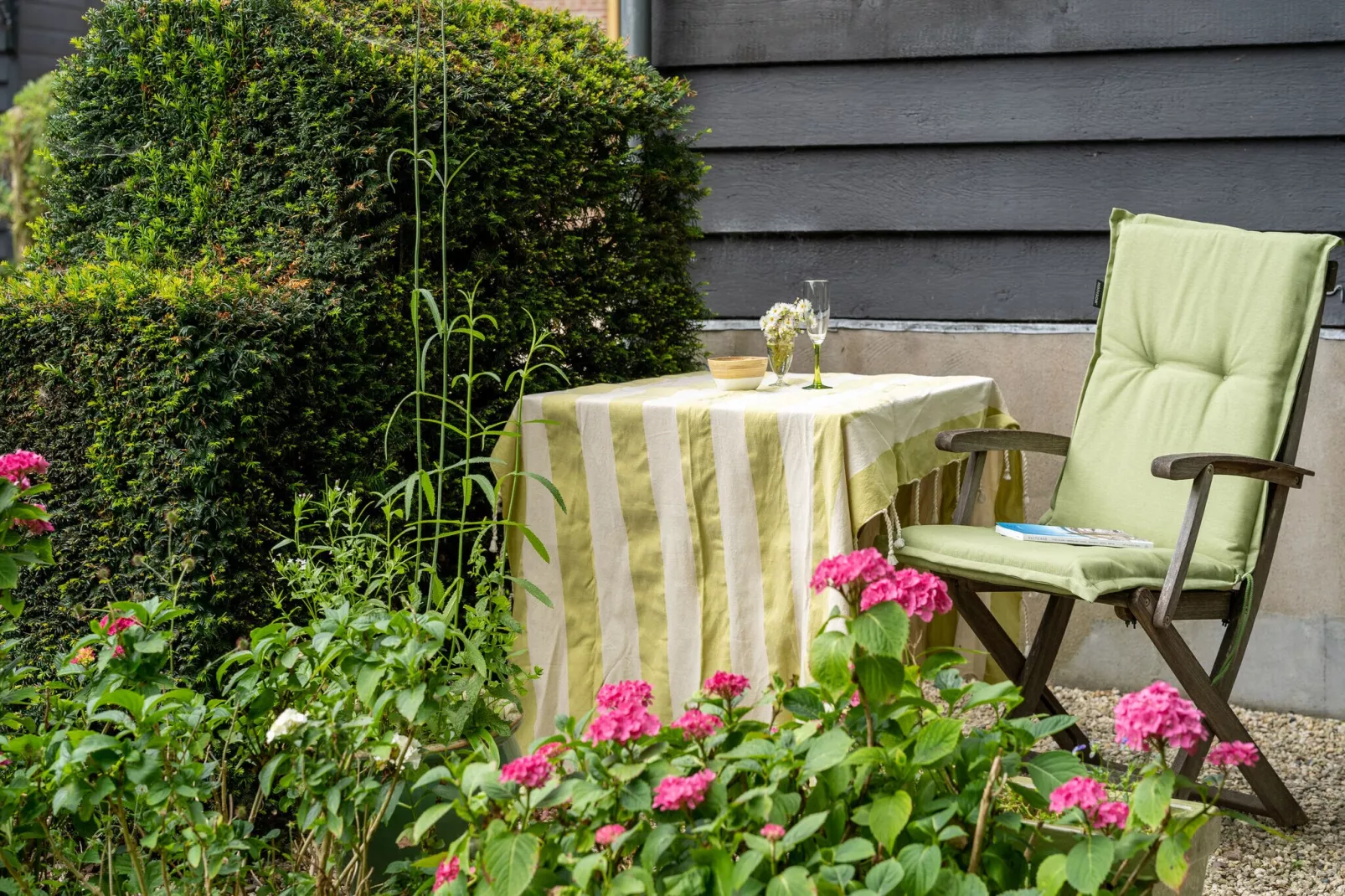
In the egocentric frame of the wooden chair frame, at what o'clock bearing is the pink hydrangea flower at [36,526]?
The pink hydrangea flower is roughly at 12 o'clock from the wooden chair frame.

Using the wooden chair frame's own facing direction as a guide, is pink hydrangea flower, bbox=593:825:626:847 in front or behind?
in front

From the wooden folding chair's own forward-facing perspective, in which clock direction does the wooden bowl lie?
The wooden bowl is roughly at 1 o'clock from the wooden folding chair.

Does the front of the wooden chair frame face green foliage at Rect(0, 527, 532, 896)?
yes

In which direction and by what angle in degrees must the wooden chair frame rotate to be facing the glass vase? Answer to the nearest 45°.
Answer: approximately 45° to its right

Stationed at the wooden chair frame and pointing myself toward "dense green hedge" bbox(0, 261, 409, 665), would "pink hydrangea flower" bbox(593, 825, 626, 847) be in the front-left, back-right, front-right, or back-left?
front-left

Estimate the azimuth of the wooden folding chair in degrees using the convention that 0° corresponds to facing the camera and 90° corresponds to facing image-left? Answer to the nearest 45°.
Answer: approximately 45°

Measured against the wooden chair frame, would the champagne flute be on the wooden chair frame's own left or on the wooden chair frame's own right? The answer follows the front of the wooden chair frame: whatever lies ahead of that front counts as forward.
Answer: on the wooden chair frame's own right

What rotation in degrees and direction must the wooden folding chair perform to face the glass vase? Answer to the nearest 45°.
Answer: approximately 45° to its right

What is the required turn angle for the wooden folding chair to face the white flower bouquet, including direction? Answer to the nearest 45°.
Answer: approximately 45° to its right

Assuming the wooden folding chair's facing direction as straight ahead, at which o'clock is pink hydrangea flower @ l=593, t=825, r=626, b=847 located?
The pink hydrangea flower is roughly at 11 o'clock from the wooden folding chair.

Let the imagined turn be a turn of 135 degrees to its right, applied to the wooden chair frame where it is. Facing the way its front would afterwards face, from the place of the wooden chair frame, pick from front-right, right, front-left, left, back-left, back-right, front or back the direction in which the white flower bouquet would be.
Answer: left

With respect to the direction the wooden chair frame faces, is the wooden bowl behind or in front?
in front
